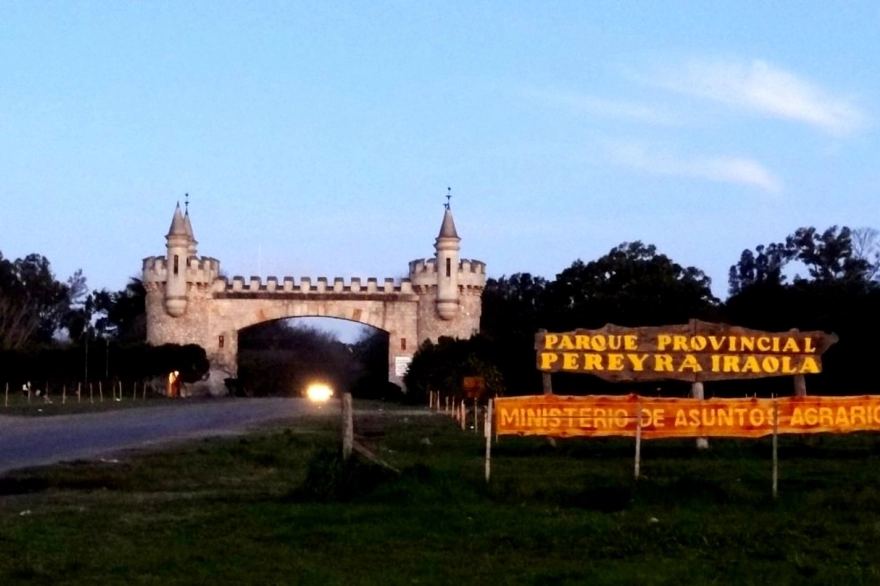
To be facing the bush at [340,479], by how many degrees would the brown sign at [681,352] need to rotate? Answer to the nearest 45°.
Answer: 0° — it already faces it

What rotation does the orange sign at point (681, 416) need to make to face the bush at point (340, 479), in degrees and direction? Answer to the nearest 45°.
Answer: approximately 45° to its right

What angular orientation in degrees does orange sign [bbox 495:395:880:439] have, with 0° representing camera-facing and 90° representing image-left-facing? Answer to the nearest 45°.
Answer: approximately 0°

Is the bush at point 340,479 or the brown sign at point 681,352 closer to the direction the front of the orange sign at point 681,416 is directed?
the bush

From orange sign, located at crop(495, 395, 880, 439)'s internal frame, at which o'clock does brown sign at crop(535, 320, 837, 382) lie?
The brown sign is roughly at 6 o'clock from the orange sign.

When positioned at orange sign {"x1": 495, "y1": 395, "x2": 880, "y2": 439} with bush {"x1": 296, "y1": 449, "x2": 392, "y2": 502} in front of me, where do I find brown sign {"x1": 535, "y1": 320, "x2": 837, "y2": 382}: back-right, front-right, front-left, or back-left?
back-right

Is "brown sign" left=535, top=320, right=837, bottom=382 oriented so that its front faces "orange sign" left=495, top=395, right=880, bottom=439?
yes

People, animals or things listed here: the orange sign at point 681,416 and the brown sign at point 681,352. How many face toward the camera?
2
